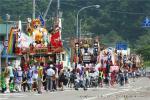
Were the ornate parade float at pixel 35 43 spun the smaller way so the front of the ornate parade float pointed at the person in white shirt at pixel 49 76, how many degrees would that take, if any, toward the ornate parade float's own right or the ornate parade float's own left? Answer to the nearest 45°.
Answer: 0° — it already faces them

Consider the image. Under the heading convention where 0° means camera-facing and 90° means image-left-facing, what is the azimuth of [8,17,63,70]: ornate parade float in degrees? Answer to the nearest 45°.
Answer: approximately 0°
